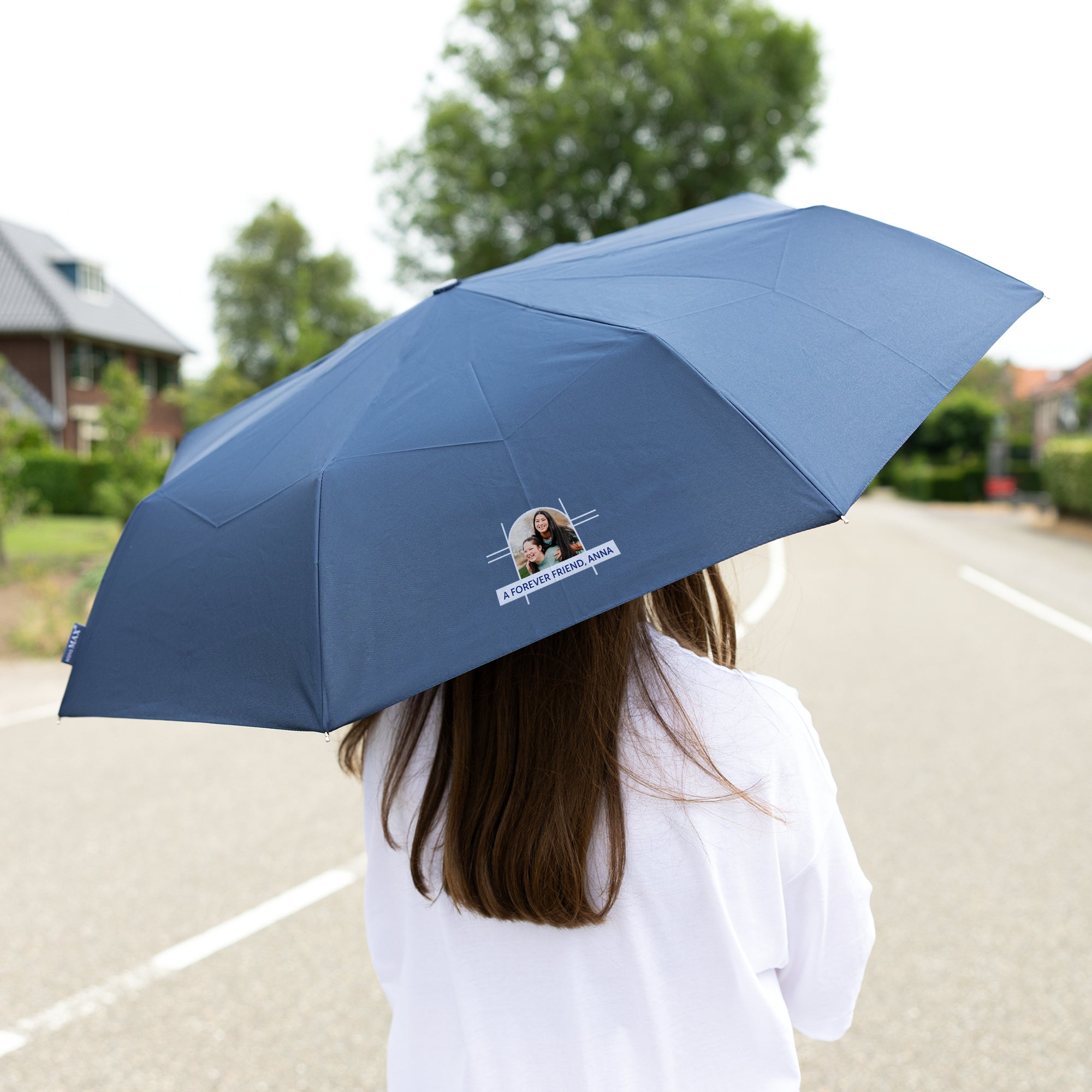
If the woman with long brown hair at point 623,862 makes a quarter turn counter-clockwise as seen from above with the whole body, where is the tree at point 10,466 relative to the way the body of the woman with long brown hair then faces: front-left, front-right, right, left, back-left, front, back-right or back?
front-right

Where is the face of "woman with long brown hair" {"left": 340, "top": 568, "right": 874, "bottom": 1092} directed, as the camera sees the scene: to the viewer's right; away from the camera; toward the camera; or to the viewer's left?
away from the camera

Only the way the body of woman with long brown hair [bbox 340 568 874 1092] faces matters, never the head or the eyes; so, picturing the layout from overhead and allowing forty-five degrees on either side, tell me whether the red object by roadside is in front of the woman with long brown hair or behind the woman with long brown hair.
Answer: in front

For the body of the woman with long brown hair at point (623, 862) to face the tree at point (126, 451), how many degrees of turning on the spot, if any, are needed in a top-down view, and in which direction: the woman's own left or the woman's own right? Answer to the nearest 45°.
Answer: approximately 45° to the woman's own left

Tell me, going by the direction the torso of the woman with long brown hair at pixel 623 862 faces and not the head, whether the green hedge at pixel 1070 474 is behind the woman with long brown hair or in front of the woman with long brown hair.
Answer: in front

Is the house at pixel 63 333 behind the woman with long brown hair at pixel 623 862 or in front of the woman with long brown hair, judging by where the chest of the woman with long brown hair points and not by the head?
in front

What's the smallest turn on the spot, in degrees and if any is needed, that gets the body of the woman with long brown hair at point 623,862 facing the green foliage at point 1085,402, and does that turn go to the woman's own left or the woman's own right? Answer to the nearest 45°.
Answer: approximately 45° to the woman's own right

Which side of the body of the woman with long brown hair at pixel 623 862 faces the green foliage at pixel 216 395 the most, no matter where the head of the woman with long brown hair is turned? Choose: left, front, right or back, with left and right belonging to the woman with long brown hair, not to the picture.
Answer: front

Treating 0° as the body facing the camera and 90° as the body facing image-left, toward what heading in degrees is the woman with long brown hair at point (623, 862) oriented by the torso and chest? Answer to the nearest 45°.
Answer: approximately 180°
